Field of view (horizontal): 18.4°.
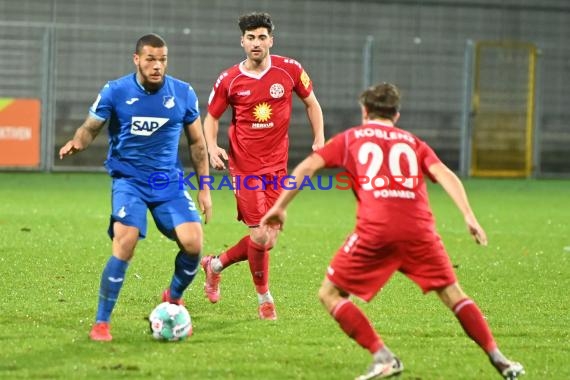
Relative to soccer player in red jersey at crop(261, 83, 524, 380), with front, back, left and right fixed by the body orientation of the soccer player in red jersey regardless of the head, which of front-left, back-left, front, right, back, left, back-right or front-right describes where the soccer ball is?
front-left

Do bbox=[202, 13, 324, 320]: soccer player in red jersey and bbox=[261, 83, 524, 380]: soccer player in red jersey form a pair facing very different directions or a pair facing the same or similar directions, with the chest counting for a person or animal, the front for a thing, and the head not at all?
very different directions

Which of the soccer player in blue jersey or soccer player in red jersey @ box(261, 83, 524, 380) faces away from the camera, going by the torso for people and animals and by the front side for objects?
the soccer player in red jersey

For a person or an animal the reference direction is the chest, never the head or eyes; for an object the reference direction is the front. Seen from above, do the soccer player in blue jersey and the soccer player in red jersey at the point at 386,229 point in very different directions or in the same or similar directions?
very different directions

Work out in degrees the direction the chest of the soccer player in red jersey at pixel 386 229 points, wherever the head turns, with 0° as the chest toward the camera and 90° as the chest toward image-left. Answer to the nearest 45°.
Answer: approximately 180°

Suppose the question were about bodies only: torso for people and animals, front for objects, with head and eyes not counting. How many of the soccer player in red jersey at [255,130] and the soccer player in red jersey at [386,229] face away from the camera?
1

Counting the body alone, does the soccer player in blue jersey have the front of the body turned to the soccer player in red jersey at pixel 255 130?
no

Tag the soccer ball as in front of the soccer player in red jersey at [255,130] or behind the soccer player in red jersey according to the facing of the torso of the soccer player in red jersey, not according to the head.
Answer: in front

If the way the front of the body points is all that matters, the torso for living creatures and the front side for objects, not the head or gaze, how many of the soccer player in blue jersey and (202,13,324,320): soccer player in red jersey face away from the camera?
0

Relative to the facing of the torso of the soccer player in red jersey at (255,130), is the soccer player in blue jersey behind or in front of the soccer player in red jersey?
in front

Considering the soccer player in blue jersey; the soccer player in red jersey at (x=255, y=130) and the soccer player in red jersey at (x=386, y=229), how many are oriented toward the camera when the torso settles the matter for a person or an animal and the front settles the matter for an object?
2

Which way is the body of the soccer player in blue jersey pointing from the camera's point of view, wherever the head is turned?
toward the camera

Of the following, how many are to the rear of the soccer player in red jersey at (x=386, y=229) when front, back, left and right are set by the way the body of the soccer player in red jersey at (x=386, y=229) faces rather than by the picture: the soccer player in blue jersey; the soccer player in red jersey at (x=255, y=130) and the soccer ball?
0

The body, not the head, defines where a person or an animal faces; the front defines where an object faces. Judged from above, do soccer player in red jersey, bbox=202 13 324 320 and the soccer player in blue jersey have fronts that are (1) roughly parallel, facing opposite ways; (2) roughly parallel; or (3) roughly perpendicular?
roughly parallel
